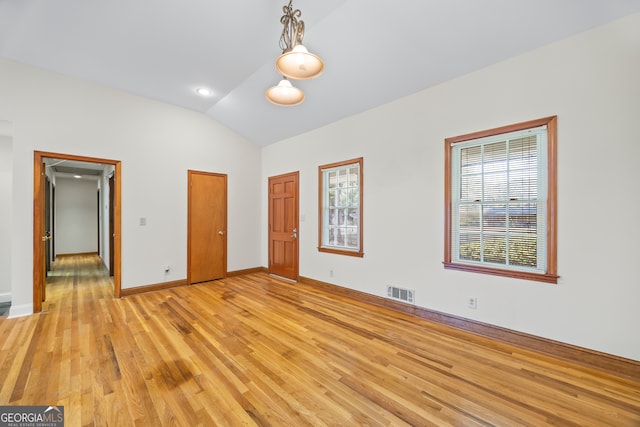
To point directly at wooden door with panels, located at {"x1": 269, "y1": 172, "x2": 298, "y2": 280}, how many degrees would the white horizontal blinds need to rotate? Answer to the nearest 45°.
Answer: approximately 45° to its right

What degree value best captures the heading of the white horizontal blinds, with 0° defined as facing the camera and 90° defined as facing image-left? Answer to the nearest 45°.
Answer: approximately 45°

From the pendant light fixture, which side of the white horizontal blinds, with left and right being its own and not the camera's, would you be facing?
front

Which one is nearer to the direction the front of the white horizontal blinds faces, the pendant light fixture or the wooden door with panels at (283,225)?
the pendant light fixture

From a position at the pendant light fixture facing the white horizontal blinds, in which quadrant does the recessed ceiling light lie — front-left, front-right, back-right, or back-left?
back-left

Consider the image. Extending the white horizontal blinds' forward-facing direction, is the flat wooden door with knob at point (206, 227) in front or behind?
in front
